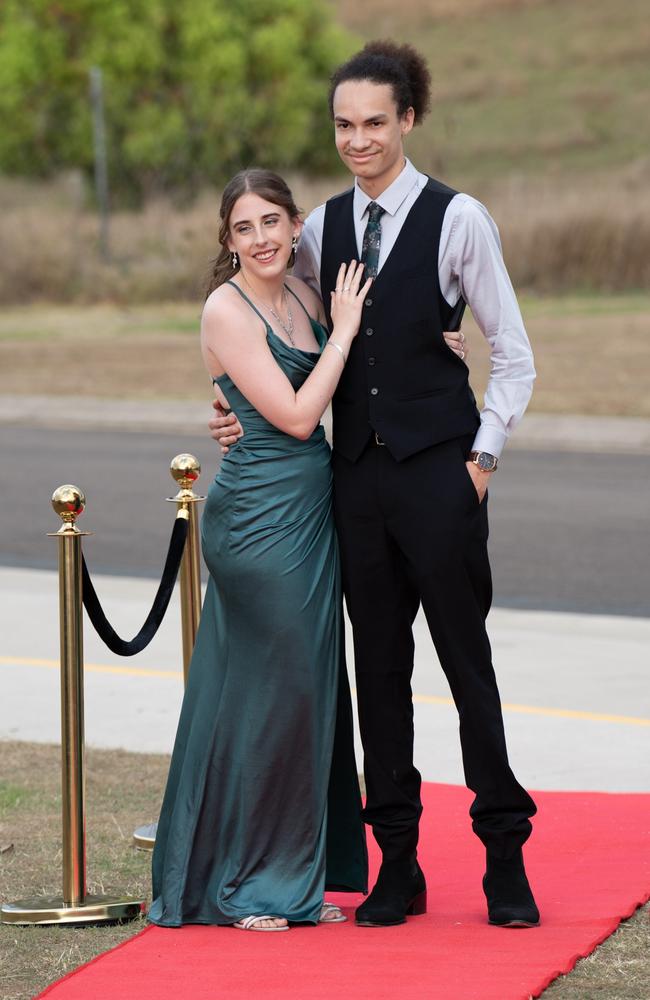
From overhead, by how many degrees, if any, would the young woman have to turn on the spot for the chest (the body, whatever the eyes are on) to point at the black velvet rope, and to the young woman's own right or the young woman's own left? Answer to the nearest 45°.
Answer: approximately 180°

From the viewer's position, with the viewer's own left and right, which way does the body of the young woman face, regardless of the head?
facing the viewer and to the right of the viewer

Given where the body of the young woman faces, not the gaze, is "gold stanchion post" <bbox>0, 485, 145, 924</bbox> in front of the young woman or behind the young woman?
behind

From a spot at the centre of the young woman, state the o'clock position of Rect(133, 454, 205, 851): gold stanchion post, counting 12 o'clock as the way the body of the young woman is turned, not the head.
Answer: The gold stanchion post is roughly at 7 o'clock from the young woman.

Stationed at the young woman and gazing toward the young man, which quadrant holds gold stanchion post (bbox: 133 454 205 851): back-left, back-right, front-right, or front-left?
back-left

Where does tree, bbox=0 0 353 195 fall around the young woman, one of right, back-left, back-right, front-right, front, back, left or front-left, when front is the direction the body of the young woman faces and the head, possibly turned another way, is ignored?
back-left
